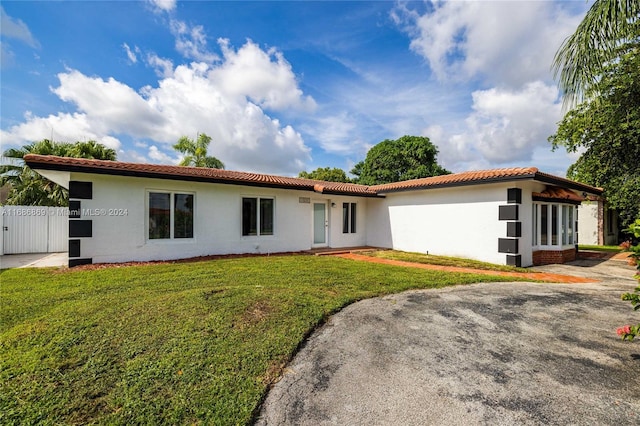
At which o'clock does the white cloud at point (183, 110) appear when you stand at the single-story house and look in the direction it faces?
The white cloud is roughly at 6 o'clock from the single-story house.

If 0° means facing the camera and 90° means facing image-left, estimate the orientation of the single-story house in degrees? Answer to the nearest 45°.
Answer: approximately 315°

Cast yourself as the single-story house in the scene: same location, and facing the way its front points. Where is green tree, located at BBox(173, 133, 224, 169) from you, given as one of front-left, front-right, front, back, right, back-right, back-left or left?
back

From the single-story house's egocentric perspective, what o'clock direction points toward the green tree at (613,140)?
The green tree is roughly at 10 o'clock from the single-story house.

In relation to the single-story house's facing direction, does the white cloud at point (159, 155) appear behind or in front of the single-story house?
behind

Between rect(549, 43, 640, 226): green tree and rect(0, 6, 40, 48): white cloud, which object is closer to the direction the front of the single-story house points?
the green tree
